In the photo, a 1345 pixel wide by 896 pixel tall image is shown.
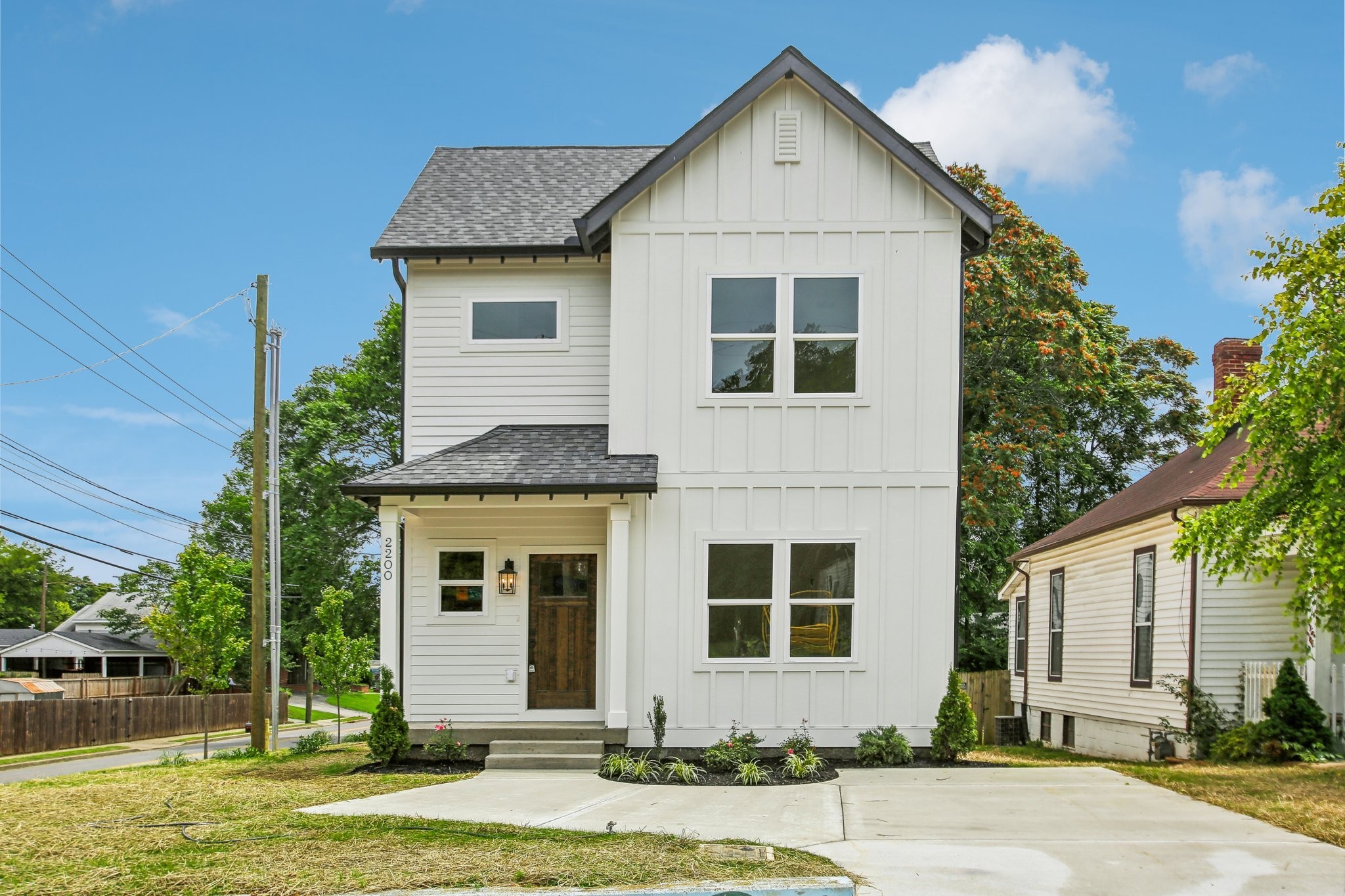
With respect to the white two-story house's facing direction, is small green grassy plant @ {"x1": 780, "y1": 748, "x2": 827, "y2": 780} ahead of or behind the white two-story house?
ahead

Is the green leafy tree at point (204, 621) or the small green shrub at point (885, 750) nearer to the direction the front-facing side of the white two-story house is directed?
the small green shrub

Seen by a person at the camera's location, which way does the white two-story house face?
facing the viewer

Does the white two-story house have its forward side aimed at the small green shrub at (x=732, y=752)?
yes

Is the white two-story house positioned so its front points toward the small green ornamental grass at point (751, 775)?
yes
